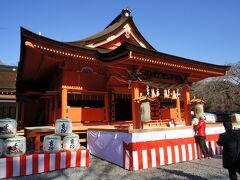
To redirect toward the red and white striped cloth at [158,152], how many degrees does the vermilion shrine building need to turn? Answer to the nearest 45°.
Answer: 0° — it already faces it

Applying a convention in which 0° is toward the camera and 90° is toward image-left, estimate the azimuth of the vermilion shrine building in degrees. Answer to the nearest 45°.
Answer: approximately 315°

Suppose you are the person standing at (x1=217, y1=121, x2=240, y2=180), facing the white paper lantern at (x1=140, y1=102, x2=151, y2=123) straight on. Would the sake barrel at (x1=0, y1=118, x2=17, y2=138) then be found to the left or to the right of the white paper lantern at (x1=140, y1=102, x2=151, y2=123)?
left

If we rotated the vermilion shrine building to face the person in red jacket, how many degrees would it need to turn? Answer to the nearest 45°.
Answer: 0° — it already faces them

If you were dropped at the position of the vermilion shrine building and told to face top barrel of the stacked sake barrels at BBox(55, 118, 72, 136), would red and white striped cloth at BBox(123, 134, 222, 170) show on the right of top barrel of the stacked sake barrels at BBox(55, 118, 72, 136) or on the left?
left
